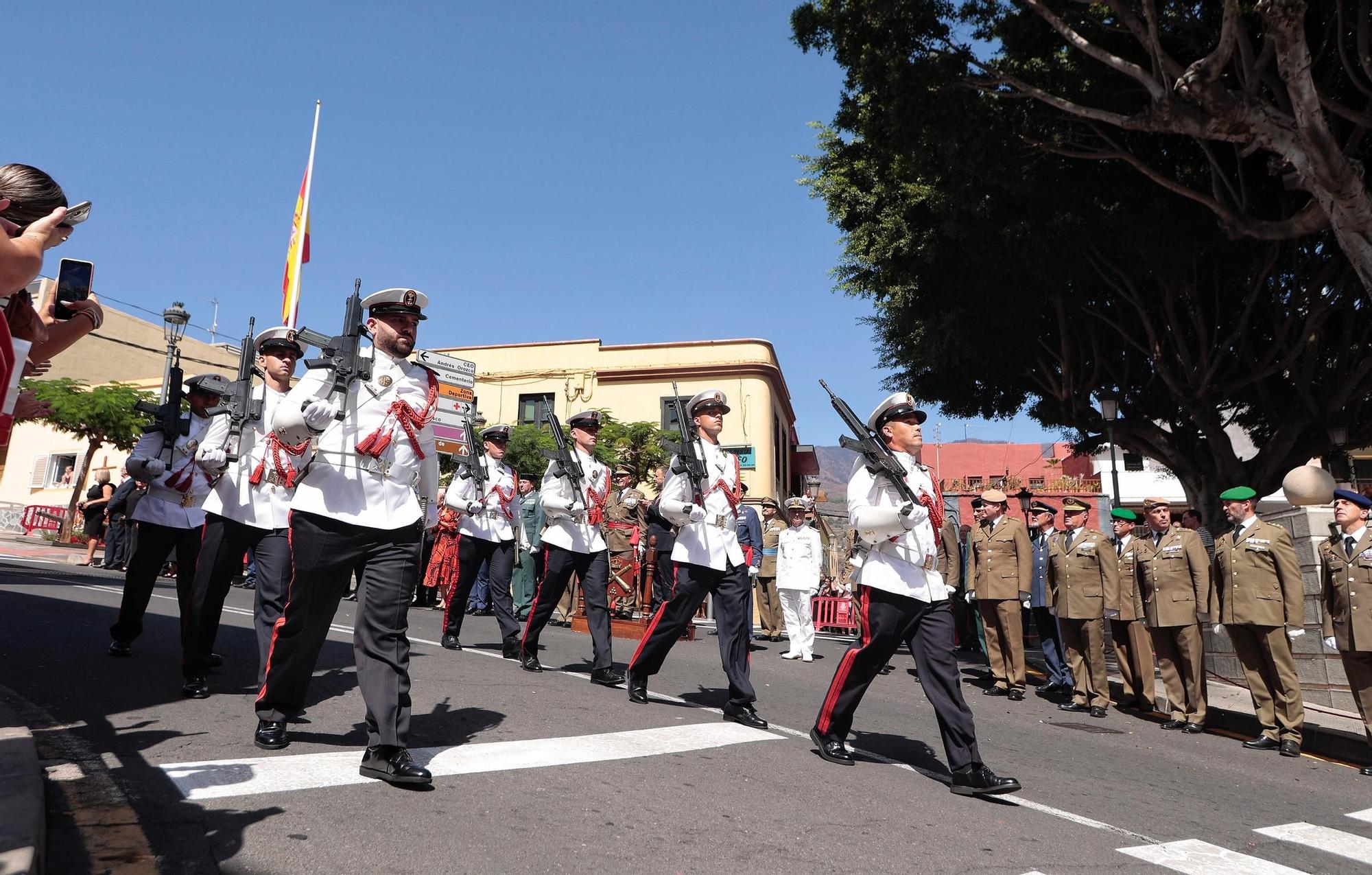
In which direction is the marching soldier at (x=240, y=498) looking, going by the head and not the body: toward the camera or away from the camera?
toward the camera

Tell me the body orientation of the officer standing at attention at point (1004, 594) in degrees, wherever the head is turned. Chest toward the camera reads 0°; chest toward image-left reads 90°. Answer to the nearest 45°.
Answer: approximately 45°

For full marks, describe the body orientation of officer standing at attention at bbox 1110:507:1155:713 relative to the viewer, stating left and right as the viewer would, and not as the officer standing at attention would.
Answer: facing the viewer and to the left of the viewer

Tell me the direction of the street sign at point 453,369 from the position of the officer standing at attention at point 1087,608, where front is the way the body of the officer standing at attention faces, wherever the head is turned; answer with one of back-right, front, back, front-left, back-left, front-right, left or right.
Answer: right

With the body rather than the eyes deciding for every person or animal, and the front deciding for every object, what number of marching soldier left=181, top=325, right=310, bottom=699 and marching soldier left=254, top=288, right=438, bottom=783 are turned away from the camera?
0

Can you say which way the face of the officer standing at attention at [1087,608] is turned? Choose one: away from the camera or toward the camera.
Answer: toward the camera

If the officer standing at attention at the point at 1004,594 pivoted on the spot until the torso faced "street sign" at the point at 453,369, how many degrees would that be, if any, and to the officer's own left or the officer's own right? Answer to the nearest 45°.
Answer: approximately 90° to the officer's own right

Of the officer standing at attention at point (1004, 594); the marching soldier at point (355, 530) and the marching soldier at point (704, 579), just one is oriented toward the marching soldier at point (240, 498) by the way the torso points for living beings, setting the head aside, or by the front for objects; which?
the officer standing at attention

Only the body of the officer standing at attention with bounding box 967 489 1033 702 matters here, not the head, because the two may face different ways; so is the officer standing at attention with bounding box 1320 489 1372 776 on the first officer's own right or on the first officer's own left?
on the first officer's own left
